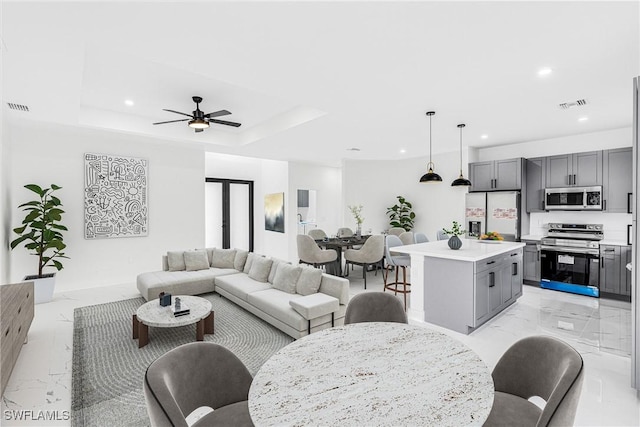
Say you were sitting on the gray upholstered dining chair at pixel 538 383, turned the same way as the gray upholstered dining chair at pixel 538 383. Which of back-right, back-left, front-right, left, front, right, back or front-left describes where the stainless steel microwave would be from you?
back-right

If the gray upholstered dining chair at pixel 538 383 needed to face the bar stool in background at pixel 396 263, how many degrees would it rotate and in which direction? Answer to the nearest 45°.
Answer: approximately 90° to its right

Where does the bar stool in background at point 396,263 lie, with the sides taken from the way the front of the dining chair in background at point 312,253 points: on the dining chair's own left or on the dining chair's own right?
on the dining chair's own right

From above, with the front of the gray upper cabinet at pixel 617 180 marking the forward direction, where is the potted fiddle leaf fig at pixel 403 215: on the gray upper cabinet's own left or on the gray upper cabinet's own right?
on the gray upper cabinet's own right

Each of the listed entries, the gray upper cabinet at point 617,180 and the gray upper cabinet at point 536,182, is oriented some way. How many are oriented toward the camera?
2

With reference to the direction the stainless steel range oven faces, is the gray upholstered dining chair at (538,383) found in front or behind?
in front

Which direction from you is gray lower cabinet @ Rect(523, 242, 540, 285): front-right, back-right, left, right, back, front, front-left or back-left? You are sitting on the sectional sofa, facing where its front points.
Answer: back-left

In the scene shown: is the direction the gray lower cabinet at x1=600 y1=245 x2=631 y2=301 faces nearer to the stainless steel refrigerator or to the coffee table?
the coffee table

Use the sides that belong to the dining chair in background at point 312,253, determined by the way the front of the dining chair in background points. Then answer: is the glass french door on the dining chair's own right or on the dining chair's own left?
on the dining chair's own left
